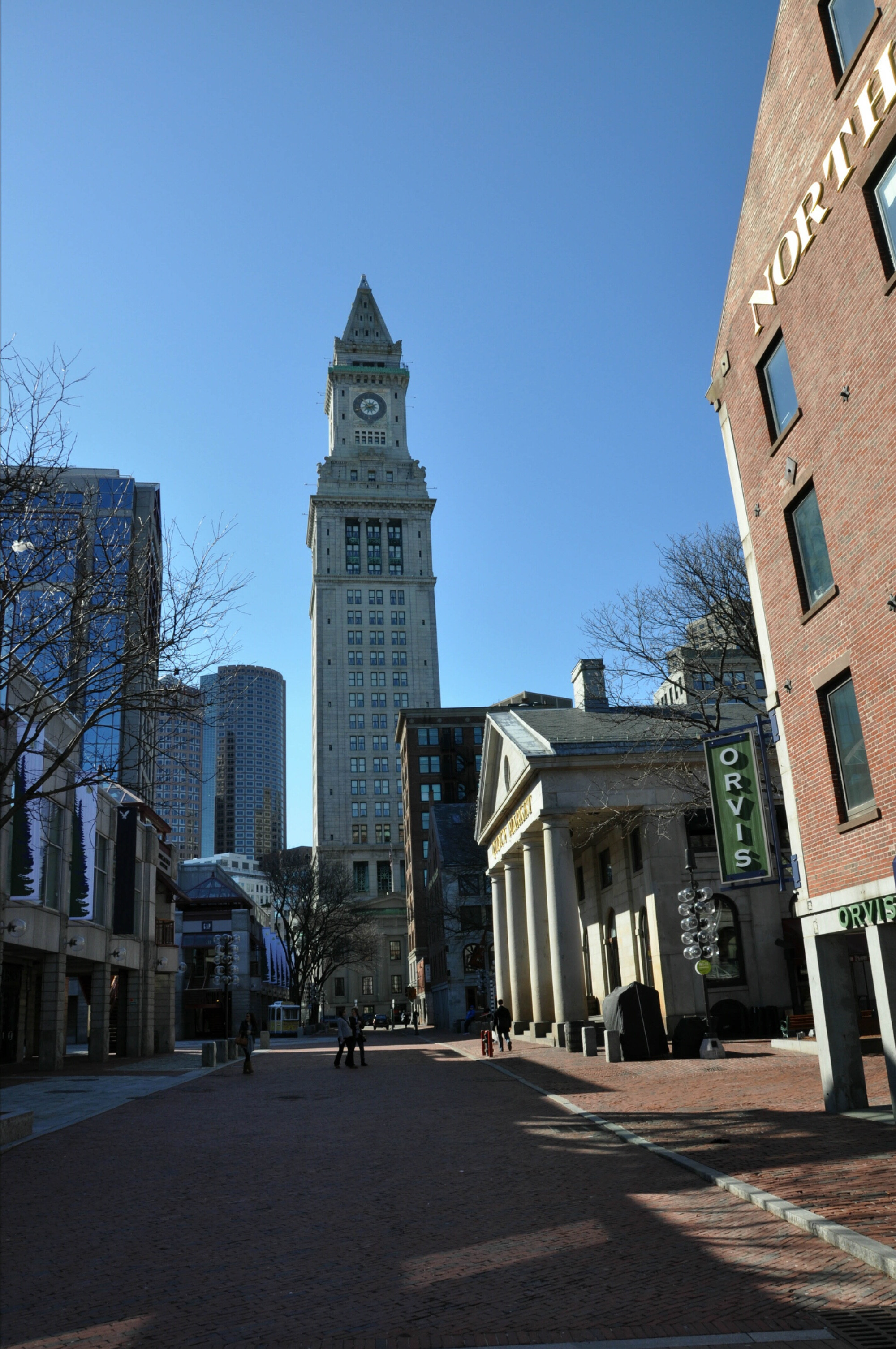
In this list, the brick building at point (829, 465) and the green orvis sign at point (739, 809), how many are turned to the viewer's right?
0

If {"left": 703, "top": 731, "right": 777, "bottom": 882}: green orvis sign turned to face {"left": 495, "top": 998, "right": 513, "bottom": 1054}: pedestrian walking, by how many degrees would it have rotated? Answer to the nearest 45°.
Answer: approximately 135° to its right

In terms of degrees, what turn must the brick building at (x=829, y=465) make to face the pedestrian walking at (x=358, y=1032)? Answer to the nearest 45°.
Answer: approximately 90° to its right

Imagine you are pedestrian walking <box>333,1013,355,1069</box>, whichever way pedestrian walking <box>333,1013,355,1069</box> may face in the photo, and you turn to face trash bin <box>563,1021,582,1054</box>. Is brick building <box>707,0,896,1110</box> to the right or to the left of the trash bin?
right

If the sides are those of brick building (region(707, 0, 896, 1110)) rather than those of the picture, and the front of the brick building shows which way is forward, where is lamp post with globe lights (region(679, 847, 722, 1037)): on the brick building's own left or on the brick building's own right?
on the brick building's own right

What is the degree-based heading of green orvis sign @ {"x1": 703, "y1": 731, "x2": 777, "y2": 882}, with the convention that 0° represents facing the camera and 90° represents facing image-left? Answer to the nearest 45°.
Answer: approximately 0°

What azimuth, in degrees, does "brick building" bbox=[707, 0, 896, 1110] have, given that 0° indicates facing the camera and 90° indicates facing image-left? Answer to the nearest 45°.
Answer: approximately 45°

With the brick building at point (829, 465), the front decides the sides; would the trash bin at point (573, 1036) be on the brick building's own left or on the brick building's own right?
on the brick building's own right

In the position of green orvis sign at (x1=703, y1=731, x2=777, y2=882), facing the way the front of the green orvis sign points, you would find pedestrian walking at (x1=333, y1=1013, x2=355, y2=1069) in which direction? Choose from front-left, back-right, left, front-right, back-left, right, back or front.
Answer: back-right

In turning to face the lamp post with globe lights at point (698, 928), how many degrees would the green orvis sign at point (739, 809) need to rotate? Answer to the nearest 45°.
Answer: approximately 180°

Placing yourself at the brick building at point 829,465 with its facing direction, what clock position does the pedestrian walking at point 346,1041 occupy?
The pedestrian walking is roughly at 3 o'clock from the brick building.
